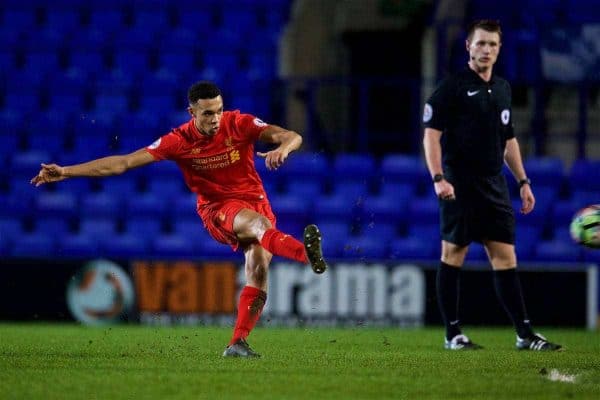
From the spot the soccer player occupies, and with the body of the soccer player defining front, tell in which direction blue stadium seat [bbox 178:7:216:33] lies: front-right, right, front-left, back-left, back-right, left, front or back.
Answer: back-left

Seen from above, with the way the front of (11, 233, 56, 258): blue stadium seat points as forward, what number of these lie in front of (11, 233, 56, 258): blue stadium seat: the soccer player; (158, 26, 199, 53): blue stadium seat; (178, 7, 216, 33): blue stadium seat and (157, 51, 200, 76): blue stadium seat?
1

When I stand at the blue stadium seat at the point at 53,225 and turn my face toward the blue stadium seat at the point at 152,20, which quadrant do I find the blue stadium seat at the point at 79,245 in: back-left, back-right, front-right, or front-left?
back-right

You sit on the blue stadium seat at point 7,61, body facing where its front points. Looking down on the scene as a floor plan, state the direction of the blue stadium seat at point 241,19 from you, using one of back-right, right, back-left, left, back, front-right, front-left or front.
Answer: left

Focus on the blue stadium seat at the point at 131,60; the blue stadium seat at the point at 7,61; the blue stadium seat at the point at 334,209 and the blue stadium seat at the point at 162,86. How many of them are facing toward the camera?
4

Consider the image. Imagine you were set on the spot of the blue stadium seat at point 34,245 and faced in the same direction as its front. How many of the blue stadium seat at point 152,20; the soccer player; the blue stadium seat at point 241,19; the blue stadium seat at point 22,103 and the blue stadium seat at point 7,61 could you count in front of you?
1

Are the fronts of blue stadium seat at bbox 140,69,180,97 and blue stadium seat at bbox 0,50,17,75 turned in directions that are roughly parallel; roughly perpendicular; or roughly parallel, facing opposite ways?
roughly parallel

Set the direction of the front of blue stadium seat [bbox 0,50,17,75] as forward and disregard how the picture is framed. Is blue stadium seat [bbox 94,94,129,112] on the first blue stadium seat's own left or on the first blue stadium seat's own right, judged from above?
on the first blue stadium seat's own left

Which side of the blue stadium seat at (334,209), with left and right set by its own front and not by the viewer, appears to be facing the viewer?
front

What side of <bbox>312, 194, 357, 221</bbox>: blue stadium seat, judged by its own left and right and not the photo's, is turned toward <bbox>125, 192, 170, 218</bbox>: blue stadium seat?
right

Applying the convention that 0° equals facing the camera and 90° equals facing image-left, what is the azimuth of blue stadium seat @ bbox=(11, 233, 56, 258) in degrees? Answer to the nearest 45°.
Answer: approximately 0°

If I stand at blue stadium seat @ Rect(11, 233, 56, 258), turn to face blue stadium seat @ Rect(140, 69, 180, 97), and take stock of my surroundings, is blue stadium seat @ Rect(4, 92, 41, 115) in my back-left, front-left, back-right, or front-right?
front-left

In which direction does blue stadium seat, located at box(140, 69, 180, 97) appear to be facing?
toward the camera
